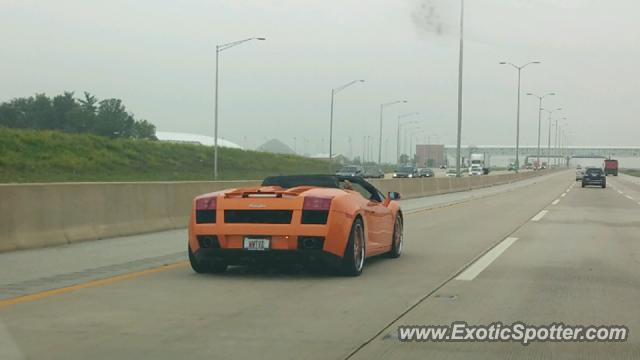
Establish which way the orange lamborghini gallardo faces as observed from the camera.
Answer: facing away from the viewer and to the right of the viewer
